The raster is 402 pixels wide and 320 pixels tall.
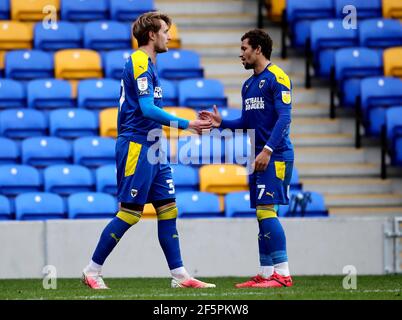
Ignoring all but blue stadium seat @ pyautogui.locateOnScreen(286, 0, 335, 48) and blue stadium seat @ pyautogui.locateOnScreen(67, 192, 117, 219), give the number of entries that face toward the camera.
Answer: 2

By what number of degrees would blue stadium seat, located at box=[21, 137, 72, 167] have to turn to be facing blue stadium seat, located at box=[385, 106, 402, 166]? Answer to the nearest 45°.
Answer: approximately 90° to its left

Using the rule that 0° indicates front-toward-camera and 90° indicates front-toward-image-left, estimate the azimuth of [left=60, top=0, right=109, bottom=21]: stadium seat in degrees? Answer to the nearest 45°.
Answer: approximately 0°
